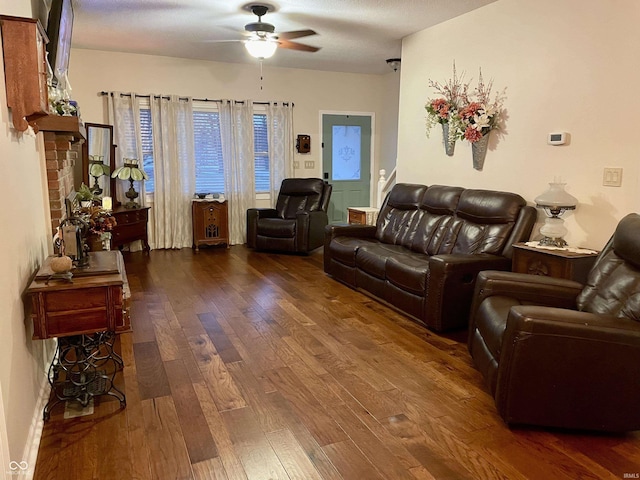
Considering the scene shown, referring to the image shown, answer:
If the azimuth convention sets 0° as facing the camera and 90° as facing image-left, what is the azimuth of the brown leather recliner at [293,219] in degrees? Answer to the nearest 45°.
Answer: approximately 45°

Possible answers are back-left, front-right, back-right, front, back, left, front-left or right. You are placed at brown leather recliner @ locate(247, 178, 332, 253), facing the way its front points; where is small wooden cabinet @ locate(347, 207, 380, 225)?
left

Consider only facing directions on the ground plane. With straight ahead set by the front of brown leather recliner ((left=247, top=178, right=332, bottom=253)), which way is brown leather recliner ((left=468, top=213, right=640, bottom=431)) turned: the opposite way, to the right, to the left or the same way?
to the right

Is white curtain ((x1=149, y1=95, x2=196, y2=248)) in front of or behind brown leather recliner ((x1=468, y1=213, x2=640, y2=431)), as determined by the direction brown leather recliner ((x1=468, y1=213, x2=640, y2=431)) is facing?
in front

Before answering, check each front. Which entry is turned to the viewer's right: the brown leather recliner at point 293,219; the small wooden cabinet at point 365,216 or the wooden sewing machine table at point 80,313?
the wooden sewing machine table

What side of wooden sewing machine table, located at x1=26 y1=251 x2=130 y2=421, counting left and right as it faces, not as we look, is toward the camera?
right

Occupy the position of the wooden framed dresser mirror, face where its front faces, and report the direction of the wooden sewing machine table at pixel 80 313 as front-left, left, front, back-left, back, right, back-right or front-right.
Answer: front-right

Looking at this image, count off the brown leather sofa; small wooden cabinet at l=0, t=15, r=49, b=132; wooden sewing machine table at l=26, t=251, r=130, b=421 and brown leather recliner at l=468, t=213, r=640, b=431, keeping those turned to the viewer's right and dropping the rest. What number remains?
2

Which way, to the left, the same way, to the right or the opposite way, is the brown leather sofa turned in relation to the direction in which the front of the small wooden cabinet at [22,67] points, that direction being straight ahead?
the opposite way

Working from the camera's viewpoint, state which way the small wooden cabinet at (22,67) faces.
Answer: facing to the right of the viewer

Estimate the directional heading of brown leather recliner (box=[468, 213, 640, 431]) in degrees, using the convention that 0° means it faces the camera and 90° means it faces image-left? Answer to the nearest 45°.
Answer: approximately 90°

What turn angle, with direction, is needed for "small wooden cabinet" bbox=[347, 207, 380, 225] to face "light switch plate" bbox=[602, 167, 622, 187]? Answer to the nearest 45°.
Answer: approximately 90° to its left

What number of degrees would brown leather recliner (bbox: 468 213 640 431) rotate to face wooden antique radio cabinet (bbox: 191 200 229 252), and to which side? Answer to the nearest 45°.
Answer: approximately 45° to its right

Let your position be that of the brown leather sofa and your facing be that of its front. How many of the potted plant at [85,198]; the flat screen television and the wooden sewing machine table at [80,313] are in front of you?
3

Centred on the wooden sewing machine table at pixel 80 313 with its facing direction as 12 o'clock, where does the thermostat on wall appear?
The thermostat on wall is roughly at 12 o'clock from the wooden sewing machine table.

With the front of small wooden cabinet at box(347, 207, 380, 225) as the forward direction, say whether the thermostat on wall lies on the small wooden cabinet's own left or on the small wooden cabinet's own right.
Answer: on the small wooden cabinet's own left

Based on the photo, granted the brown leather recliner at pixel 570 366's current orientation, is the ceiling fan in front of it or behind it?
in front
